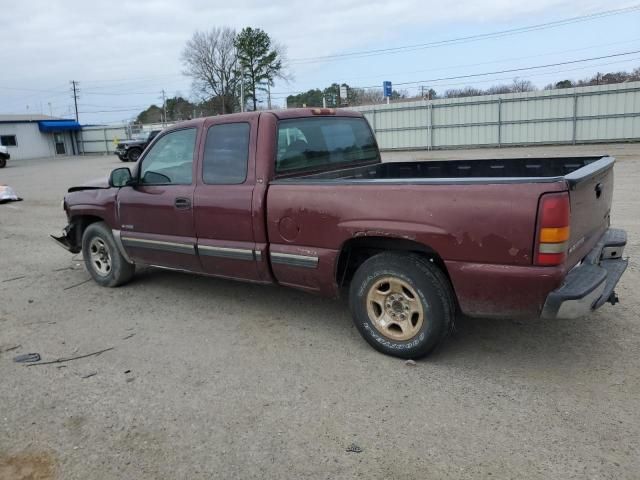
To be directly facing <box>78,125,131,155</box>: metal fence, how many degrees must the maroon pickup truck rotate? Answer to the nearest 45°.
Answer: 0° — it already faces it

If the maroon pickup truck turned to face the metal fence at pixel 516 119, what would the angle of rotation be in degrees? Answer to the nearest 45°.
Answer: approximately 45° to its right

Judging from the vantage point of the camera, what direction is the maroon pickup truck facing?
facing away from the viewer and to the left of the viewer

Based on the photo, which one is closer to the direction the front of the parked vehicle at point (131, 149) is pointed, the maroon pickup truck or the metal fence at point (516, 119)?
the maroon pickup truck

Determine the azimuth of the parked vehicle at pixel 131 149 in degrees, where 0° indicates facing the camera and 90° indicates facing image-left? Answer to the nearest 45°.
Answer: approximately 45°

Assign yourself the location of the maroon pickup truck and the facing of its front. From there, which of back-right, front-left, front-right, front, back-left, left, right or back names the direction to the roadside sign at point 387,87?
front-right

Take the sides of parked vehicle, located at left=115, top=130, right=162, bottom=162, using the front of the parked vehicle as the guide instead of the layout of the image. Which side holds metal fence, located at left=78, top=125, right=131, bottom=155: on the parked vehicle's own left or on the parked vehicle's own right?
on the parked vehicle's own right

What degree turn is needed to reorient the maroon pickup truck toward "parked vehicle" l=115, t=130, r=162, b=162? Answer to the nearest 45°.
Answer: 0° — it already faces it
